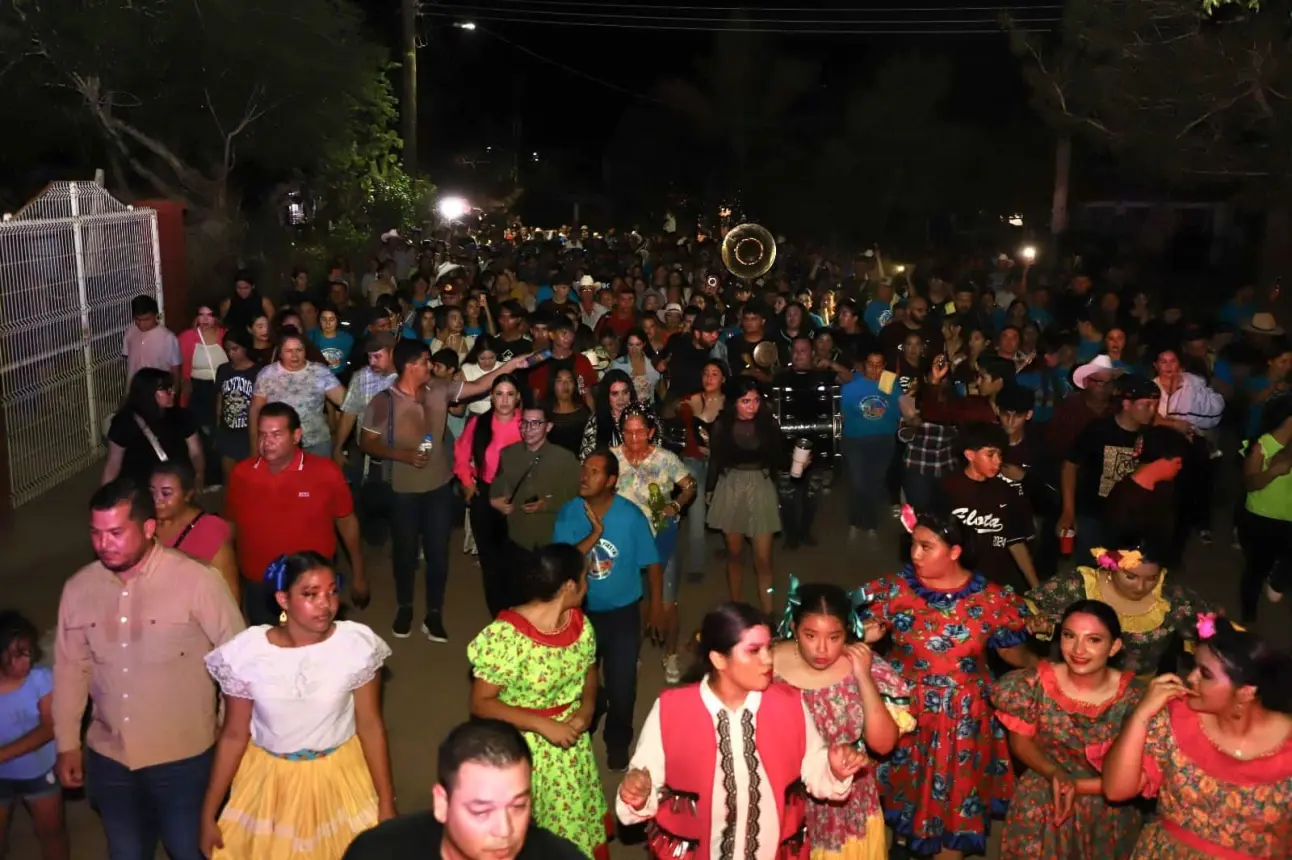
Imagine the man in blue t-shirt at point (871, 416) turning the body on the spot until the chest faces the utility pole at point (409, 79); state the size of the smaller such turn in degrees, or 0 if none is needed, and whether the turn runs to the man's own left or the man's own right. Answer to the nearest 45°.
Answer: approximately 135° to the man's own right

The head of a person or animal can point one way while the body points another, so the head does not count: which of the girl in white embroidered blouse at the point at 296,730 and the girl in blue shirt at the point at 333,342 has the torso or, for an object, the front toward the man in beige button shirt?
the girl in blue shirt

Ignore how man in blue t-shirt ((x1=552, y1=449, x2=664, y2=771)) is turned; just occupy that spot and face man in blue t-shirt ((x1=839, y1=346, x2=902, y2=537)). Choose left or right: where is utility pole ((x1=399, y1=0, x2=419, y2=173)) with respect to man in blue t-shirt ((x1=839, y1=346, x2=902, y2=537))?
left

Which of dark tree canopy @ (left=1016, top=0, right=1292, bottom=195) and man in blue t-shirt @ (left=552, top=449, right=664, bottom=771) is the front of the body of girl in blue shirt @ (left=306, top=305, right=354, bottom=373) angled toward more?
the man in blue t-shirt

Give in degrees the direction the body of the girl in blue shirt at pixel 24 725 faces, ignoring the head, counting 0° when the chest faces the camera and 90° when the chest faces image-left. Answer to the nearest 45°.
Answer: approximately 0°

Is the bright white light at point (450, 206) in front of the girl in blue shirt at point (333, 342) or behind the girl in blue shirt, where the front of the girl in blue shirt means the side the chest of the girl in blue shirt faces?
behind

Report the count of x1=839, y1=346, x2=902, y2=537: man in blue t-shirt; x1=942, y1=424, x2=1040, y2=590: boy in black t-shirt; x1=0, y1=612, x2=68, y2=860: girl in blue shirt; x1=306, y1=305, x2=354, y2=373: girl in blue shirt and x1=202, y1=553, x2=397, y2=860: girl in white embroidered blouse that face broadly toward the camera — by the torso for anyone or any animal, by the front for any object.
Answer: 5

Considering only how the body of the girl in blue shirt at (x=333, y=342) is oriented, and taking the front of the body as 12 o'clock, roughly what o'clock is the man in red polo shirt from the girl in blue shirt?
The man in red polo shirt is roughly at 12 o'clock from the girl in blue shirt.

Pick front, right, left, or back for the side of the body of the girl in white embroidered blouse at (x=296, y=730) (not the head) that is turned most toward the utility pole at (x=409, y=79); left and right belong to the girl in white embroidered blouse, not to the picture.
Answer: back

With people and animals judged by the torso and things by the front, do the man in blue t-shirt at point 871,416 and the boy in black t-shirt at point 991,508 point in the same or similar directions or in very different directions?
same or similar directions

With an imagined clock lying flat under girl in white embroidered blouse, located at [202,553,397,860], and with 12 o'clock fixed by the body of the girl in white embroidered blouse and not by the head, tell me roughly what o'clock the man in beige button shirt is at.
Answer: The man in beige button shirt is roughly at 4 o'clock from the girl in white embroidered blouse.

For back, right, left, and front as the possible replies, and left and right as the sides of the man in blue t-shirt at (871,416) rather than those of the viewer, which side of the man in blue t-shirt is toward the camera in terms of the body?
front

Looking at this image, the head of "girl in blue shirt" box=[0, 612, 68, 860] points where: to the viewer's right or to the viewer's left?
to the viewer's right

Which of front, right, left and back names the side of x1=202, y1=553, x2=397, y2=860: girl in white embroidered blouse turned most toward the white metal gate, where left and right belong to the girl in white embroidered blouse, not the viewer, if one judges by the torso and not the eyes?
back

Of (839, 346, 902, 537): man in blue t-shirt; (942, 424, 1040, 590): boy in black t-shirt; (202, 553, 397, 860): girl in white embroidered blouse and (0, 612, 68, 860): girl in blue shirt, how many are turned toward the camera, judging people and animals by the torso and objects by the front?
4

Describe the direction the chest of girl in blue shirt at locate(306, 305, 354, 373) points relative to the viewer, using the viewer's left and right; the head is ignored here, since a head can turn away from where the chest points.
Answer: facing the viewer

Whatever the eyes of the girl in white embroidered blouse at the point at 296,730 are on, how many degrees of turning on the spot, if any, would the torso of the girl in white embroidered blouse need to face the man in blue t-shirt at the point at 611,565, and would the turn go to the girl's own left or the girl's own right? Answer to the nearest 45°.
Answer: approximately 135° to the girl's own left

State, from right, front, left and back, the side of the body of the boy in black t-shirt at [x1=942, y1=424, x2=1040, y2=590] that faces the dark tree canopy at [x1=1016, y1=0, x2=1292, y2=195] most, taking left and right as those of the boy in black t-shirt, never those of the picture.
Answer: back

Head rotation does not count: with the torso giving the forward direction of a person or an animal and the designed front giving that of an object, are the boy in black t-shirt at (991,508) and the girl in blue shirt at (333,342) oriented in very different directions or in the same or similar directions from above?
same or similar directions

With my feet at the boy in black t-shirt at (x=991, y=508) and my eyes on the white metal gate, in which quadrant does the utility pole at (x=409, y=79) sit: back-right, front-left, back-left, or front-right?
front-right

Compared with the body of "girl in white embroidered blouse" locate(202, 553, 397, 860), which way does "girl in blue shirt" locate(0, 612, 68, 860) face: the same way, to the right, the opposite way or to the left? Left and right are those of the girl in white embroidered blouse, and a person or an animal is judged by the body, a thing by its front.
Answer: the same way

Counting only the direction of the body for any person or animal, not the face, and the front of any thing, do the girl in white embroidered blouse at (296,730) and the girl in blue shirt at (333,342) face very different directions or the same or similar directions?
same or similar directions
